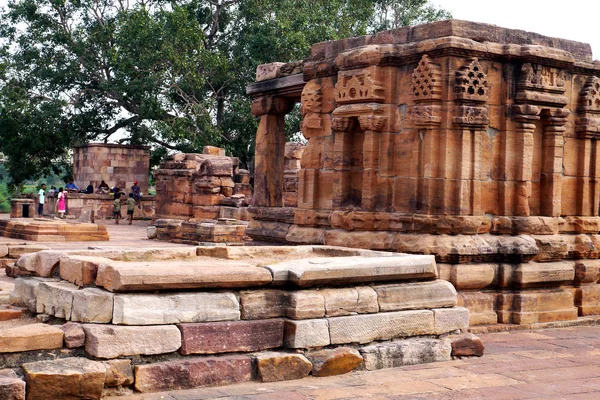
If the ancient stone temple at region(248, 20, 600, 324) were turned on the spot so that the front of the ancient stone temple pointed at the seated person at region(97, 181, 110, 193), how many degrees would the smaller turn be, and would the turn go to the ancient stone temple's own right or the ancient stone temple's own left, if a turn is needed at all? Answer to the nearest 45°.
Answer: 0° — it already faces them

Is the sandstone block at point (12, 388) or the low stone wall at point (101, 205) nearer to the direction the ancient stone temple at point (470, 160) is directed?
the low stone wall

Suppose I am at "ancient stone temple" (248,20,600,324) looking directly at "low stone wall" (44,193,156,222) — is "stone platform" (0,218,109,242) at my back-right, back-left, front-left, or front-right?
front-left

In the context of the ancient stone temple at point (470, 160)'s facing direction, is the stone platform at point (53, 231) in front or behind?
in front

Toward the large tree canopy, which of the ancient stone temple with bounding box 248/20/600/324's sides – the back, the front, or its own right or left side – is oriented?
front

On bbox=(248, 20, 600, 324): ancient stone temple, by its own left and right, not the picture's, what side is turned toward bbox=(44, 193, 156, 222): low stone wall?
front

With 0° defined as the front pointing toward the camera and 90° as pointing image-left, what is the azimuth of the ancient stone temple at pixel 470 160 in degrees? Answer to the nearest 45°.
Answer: approximately 135°

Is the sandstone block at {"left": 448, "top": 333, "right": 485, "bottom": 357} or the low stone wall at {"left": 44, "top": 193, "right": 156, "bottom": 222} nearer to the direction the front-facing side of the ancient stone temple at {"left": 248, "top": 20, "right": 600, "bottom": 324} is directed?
the low stone wall
